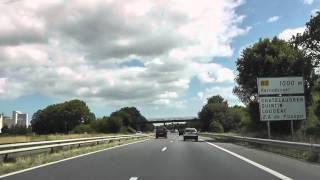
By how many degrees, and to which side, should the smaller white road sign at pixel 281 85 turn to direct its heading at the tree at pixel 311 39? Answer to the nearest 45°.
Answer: approximately 180°

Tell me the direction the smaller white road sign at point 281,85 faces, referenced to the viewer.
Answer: facing the viewer
